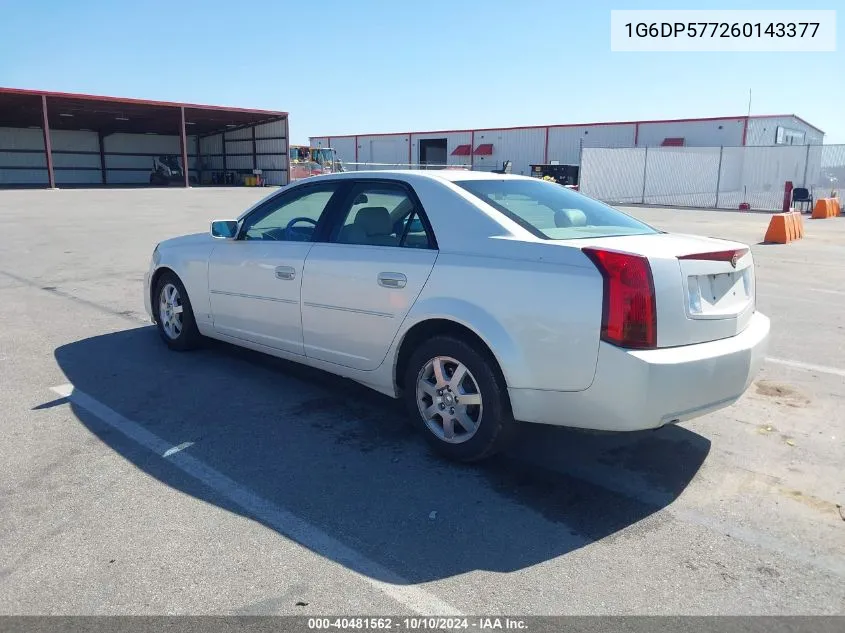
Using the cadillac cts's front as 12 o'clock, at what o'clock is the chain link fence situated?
The chain link fence is roughly at 2 o'clock from the cadillac cts.

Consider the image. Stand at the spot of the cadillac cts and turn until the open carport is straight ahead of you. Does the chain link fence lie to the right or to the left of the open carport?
right

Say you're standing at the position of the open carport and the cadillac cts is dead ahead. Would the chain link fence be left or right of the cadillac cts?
left

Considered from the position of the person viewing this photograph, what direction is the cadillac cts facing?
facing away from the viewer and to the left of the viewer

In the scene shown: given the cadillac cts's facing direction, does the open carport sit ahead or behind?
ahead

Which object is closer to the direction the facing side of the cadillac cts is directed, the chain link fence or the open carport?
the open carport
